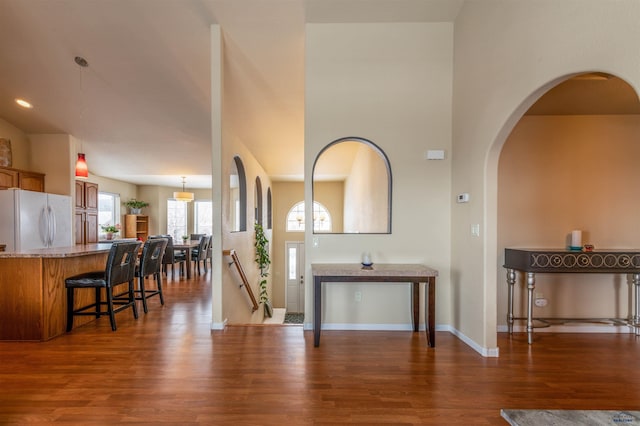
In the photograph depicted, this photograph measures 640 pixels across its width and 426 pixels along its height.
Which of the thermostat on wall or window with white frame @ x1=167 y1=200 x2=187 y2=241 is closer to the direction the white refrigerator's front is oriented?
the thermostat on wall

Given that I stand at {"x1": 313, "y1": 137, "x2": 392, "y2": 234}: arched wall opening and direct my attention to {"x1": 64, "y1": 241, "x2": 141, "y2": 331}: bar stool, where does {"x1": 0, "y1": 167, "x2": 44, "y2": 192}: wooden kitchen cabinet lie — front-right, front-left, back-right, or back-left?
front-right

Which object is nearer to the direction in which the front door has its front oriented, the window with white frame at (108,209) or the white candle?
the white candle

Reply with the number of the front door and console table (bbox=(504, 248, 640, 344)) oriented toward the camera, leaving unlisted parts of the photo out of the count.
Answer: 2

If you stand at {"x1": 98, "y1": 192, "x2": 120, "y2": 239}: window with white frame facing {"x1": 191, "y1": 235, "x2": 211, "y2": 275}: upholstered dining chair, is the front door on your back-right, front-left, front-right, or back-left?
front-left

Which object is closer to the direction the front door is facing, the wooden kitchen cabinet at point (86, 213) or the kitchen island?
the kitchen island

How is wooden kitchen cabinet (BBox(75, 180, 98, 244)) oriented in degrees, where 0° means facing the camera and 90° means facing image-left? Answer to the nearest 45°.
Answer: approximately 315°

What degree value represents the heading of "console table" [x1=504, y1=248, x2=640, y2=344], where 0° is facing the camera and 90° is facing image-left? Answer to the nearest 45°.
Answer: approximately 0°
